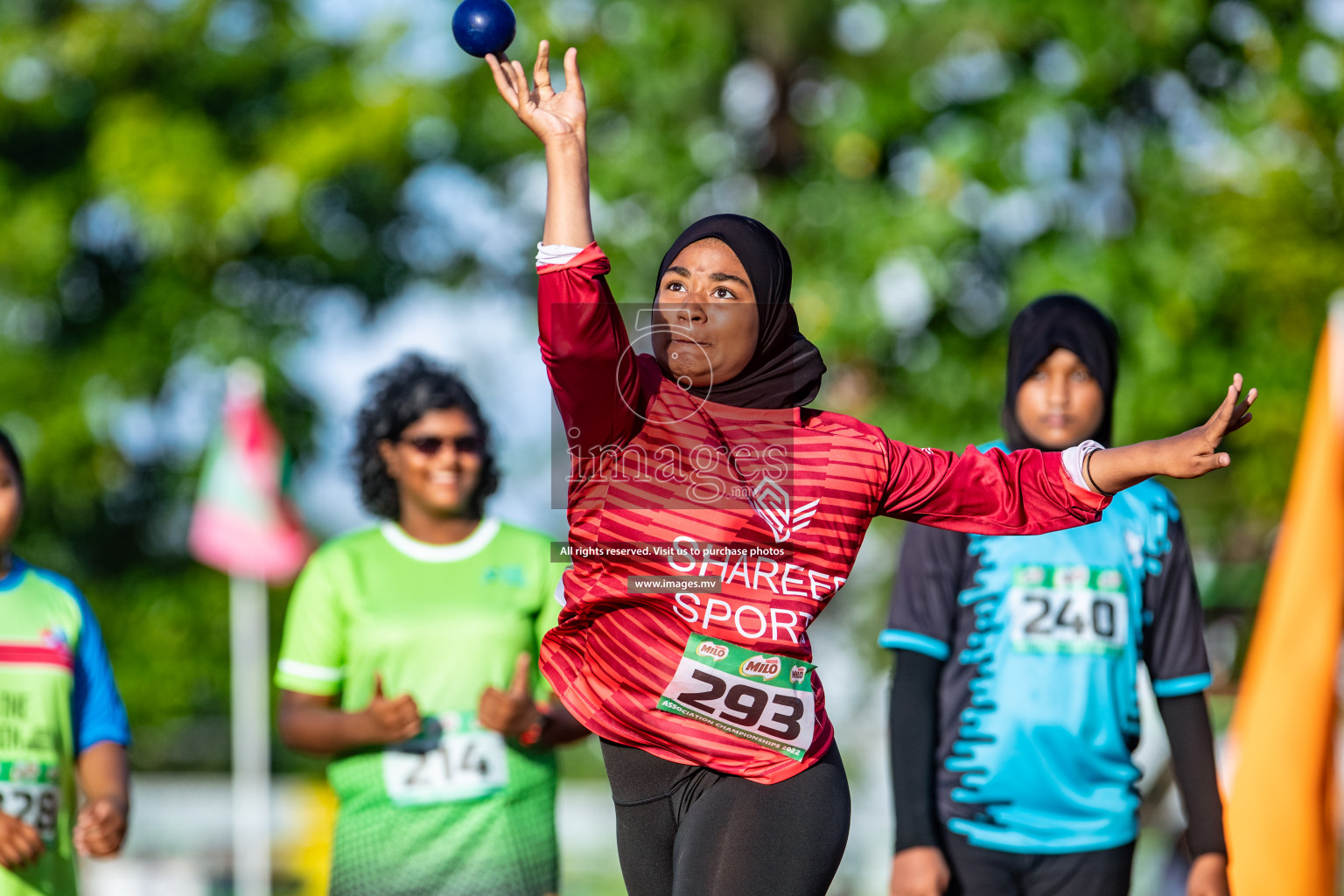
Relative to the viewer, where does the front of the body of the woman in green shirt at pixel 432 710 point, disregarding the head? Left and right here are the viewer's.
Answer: facing the viewer

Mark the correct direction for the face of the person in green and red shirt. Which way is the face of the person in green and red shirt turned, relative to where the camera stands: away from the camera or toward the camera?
toward the camera

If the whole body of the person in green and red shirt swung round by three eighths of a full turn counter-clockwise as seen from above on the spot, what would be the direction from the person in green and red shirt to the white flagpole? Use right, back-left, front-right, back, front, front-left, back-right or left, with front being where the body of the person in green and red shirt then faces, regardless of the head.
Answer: front-left

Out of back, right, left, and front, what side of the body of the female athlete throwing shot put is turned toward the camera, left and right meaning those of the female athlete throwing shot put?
front

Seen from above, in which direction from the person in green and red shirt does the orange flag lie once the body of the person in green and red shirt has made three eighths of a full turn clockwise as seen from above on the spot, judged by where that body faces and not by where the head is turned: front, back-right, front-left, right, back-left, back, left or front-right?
back-right

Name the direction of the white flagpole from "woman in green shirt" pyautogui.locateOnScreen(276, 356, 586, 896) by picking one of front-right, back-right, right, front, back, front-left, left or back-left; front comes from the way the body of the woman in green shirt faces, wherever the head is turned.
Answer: back

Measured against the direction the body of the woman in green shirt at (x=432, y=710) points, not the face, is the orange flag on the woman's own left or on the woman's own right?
on the woman's own left

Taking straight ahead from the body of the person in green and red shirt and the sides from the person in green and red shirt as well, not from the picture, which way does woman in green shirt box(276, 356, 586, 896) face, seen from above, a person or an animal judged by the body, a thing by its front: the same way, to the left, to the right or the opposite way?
the same way

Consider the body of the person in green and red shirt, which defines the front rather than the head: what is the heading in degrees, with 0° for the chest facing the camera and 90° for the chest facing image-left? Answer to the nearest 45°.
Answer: approximately 0°

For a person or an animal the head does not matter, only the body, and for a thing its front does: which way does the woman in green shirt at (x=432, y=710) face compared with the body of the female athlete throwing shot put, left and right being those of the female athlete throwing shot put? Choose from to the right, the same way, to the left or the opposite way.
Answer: the same way

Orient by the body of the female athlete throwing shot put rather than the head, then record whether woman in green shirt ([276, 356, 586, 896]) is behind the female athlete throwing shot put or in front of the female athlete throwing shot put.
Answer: behind
